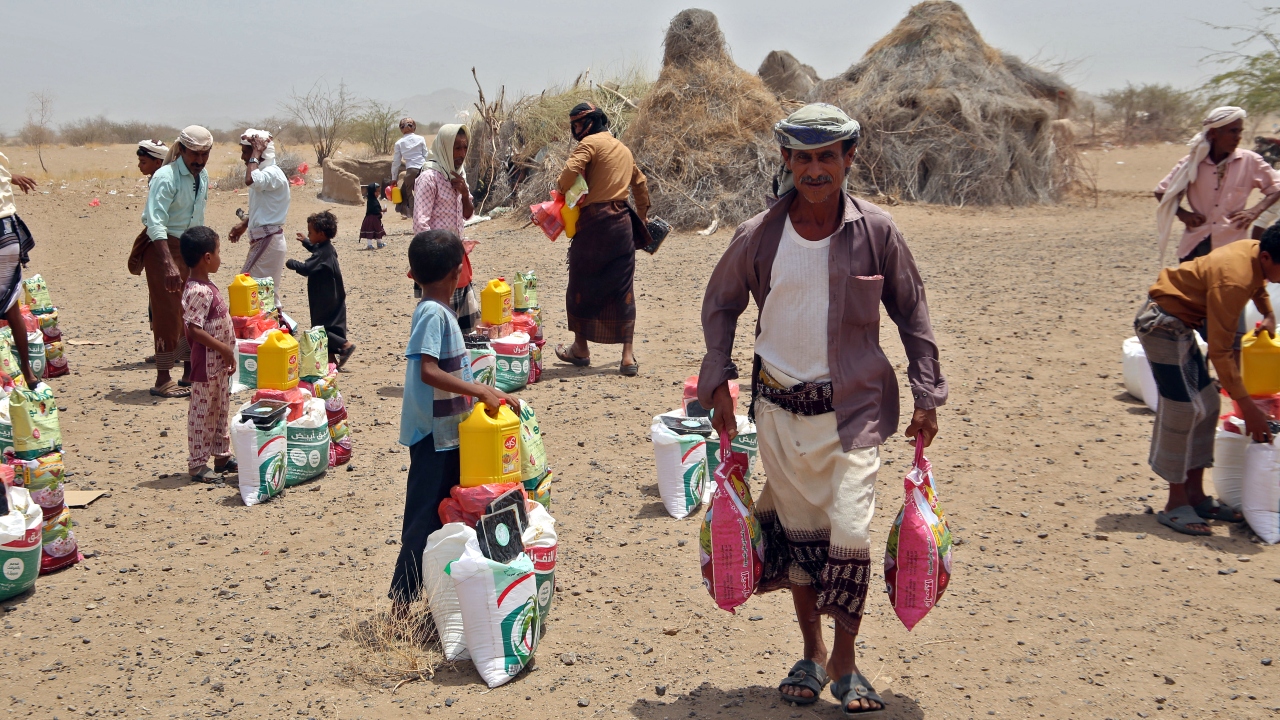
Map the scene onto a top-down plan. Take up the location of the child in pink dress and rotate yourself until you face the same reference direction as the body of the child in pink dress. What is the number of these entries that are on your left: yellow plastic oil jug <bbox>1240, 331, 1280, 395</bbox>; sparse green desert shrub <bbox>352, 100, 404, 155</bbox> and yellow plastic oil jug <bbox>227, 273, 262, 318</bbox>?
2

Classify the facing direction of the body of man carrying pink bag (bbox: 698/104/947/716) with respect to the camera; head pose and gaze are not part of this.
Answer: toward the camera

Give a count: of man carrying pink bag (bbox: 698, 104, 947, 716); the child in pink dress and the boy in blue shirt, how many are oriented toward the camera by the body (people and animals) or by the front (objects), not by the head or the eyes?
1

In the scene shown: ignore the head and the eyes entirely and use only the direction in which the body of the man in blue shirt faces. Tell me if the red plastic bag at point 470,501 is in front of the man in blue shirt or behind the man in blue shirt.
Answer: in front

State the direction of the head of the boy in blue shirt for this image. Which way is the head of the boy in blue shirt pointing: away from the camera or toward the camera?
away from the camera

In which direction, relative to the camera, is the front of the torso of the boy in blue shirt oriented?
to the viewer's right

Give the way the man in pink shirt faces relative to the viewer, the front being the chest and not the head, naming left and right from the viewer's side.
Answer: facing the viewer

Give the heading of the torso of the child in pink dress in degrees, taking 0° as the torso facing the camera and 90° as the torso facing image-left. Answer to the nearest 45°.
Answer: approximately 270°

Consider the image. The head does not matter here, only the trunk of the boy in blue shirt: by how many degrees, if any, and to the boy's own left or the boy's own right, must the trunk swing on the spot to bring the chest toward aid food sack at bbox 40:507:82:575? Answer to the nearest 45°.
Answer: approximately 135° to the boy's own left

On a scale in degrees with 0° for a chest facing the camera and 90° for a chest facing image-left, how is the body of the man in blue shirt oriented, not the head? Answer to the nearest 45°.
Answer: approximately 315°

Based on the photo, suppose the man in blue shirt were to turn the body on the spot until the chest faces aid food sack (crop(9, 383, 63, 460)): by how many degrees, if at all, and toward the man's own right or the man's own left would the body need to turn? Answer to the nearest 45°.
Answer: approximately 45° to the man's own right

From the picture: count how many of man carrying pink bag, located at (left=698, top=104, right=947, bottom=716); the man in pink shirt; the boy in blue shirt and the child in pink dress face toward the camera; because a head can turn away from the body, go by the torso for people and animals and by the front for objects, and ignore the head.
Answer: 2

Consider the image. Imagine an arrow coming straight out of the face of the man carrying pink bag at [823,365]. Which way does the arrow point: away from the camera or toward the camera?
toward the camera

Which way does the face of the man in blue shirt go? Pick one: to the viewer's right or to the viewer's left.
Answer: to the viewer's right

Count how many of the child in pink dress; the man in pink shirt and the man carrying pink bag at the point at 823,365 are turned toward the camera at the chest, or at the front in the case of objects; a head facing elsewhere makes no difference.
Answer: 2

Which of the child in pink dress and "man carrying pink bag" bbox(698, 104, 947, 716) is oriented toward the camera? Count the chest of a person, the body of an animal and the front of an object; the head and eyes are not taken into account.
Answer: the man carrying pink bag
